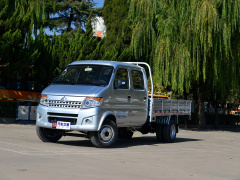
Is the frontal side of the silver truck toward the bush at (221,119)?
no

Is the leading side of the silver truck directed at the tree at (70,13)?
no

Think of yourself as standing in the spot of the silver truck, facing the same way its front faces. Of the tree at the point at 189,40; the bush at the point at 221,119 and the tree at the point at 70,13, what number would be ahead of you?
0

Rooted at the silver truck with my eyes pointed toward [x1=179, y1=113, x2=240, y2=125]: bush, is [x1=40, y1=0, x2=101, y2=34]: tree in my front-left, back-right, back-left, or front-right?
front-left

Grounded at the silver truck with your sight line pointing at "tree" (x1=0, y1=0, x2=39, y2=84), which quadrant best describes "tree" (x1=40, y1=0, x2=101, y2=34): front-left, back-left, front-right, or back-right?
front-right

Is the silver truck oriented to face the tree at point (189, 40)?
no

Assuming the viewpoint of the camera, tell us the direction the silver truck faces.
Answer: facing the viewer and to the left of the viewer

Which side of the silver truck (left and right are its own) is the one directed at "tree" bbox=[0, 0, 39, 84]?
right
